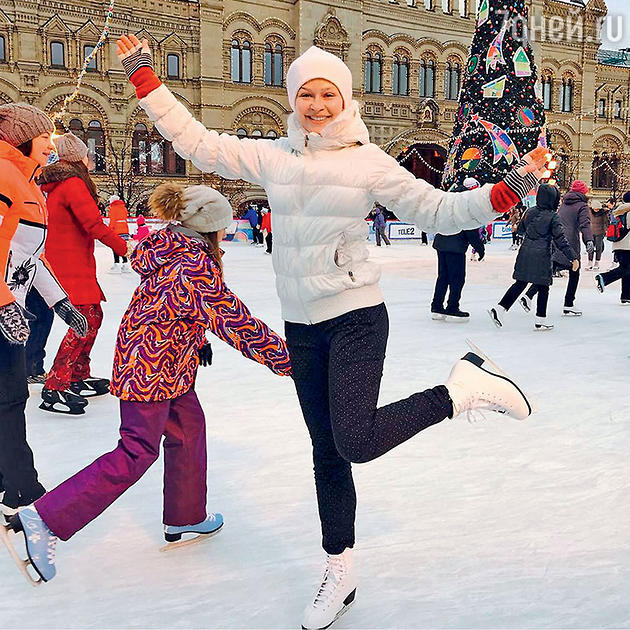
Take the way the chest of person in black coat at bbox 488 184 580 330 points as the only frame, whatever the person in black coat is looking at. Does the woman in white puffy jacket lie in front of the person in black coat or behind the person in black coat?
behind

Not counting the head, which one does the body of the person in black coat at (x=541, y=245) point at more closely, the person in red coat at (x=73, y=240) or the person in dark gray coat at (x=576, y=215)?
the person in dark gray coat

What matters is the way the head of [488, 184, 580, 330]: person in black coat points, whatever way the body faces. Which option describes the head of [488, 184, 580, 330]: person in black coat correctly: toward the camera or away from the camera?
away from the camera

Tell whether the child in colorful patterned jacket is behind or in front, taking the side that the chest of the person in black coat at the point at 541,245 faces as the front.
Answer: behind

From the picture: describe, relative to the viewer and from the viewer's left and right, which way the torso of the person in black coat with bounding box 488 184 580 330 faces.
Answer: facing away from the viewer and to the right of the viewer
